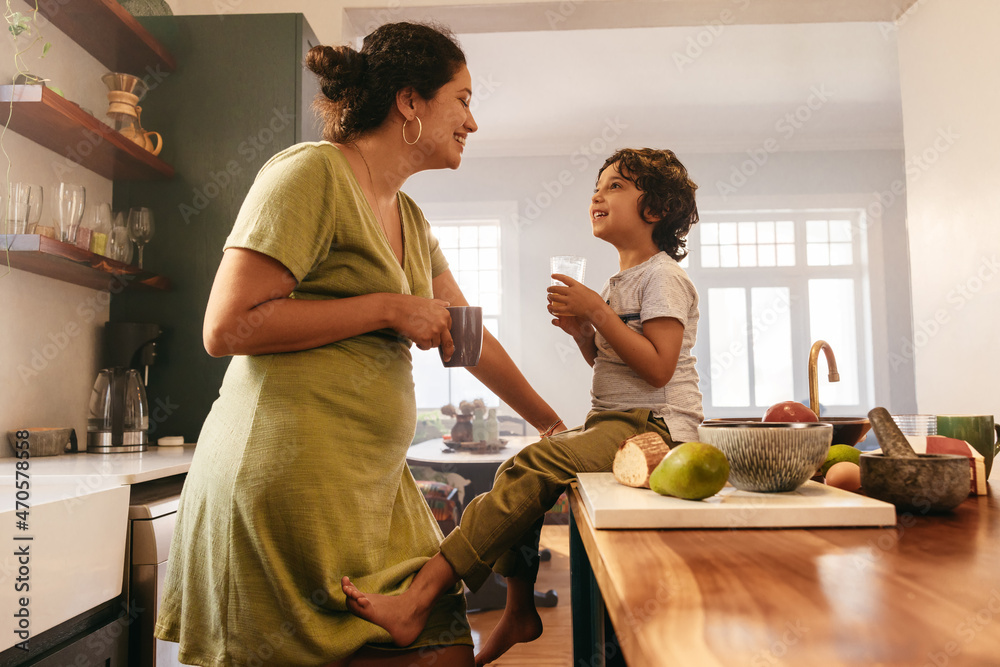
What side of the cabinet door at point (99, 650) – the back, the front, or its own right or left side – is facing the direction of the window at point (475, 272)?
left

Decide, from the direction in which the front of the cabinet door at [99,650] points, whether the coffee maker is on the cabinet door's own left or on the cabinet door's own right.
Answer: on the cabinet door's own left

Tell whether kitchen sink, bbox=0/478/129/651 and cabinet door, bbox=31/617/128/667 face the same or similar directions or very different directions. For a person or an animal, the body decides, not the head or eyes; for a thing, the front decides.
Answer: same or similar directions

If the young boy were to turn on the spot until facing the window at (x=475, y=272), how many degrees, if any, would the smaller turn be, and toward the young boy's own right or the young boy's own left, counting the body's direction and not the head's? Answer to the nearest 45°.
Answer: approximately 90° to the young boy's own right

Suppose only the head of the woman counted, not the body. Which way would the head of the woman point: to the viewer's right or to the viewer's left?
to the viewer's right

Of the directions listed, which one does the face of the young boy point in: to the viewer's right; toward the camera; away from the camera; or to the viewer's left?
to the viewer's left

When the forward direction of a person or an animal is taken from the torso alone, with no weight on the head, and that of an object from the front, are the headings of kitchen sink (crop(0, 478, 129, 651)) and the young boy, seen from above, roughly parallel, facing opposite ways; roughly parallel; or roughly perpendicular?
roughly parallel, facing opposite ways

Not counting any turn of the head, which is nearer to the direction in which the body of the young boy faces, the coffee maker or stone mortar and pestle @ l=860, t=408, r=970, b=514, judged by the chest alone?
the coffee maker

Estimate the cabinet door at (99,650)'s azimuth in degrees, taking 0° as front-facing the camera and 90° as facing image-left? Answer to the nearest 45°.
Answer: approximately 315°

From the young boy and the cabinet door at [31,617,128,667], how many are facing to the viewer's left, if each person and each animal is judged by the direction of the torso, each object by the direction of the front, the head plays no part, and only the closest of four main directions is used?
1

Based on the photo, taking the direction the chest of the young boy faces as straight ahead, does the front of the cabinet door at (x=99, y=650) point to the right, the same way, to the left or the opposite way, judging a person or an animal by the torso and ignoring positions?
the opposite way

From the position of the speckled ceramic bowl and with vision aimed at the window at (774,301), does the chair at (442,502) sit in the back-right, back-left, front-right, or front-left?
front-left

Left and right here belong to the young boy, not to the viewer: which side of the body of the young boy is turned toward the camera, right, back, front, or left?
left

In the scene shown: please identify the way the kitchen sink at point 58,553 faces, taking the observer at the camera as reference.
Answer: facing the viewer and to the right of the viewer
